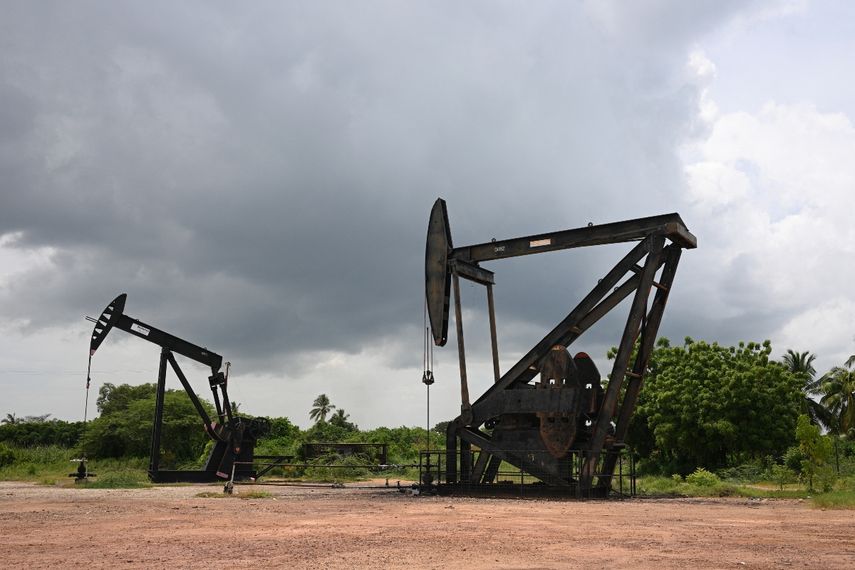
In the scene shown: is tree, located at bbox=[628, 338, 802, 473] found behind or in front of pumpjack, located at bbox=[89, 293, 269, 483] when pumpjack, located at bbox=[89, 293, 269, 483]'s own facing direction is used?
behind

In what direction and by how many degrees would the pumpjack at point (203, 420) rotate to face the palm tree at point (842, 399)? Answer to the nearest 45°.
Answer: approximately 180°

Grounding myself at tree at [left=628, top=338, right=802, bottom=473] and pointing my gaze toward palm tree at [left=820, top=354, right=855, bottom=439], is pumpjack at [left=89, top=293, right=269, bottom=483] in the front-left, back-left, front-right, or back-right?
back-left

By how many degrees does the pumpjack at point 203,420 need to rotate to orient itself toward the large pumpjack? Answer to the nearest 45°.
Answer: approximately 135° to its left

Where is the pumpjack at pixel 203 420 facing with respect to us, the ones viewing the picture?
facing to the left of the viewer
